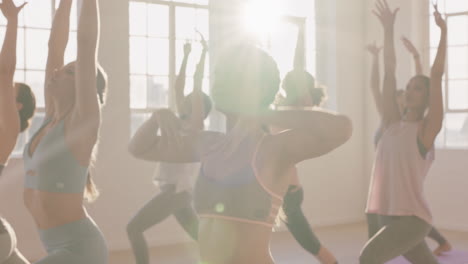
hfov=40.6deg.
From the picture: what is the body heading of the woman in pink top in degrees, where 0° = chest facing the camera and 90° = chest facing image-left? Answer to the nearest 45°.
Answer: approximately 45°

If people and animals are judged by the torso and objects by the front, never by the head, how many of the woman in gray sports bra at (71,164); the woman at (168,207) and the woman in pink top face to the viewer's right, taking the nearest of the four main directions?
0

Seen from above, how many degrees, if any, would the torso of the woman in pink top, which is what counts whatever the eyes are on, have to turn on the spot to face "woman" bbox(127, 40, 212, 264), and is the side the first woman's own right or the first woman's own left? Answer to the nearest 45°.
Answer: approximately 45° to the first woman's own right

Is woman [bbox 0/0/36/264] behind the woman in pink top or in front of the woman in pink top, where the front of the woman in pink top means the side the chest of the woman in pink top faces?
in front

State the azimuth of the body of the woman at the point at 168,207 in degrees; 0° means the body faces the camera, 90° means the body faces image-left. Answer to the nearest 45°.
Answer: approximately 45°

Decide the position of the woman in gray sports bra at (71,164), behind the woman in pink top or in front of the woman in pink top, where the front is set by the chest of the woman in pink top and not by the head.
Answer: in front

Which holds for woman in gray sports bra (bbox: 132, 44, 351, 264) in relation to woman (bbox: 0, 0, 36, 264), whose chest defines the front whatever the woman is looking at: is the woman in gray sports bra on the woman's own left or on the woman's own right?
on the woman's own left

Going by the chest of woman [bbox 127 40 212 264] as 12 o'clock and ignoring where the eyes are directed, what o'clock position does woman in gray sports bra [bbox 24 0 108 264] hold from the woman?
The woman in gray sports bra is roughly at 11 o'clock from the woman.

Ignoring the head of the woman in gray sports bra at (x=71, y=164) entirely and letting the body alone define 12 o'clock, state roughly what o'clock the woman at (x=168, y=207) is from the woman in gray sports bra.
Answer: The woman is roughly at 5 o'clock from the woman in gray sports bra.
